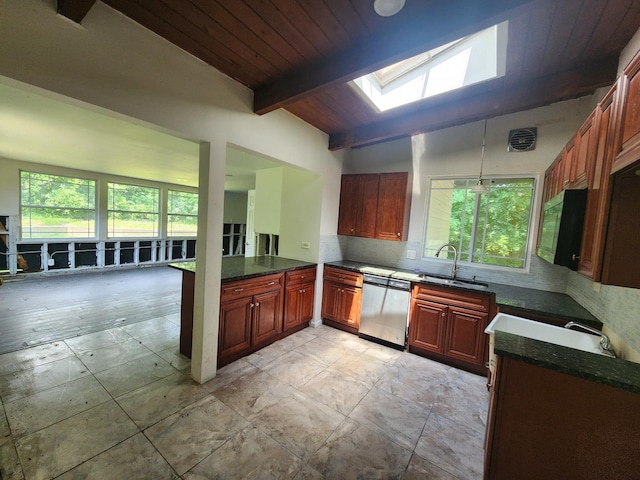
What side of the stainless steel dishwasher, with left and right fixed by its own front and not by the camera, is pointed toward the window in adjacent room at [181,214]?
right

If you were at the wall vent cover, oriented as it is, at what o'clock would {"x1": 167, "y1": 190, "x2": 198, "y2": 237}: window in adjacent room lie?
The window in adjacent room is roughly at 3 o'clock from the wall vent cover.

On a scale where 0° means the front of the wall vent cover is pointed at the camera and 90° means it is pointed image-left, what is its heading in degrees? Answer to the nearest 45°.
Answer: approximately 0°

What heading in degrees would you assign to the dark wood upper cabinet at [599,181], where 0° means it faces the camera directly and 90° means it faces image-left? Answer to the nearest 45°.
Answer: approximately 90°

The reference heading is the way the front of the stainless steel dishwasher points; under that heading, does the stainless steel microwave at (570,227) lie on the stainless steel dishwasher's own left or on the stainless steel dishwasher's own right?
on the stainless steel dishwasher's own left

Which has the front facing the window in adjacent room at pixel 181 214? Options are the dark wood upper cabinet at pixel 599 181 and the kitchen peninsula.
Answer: the dark wood upper cabinet

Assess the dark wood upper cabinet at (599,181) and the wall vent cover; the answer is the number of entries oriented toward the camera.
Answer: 1
